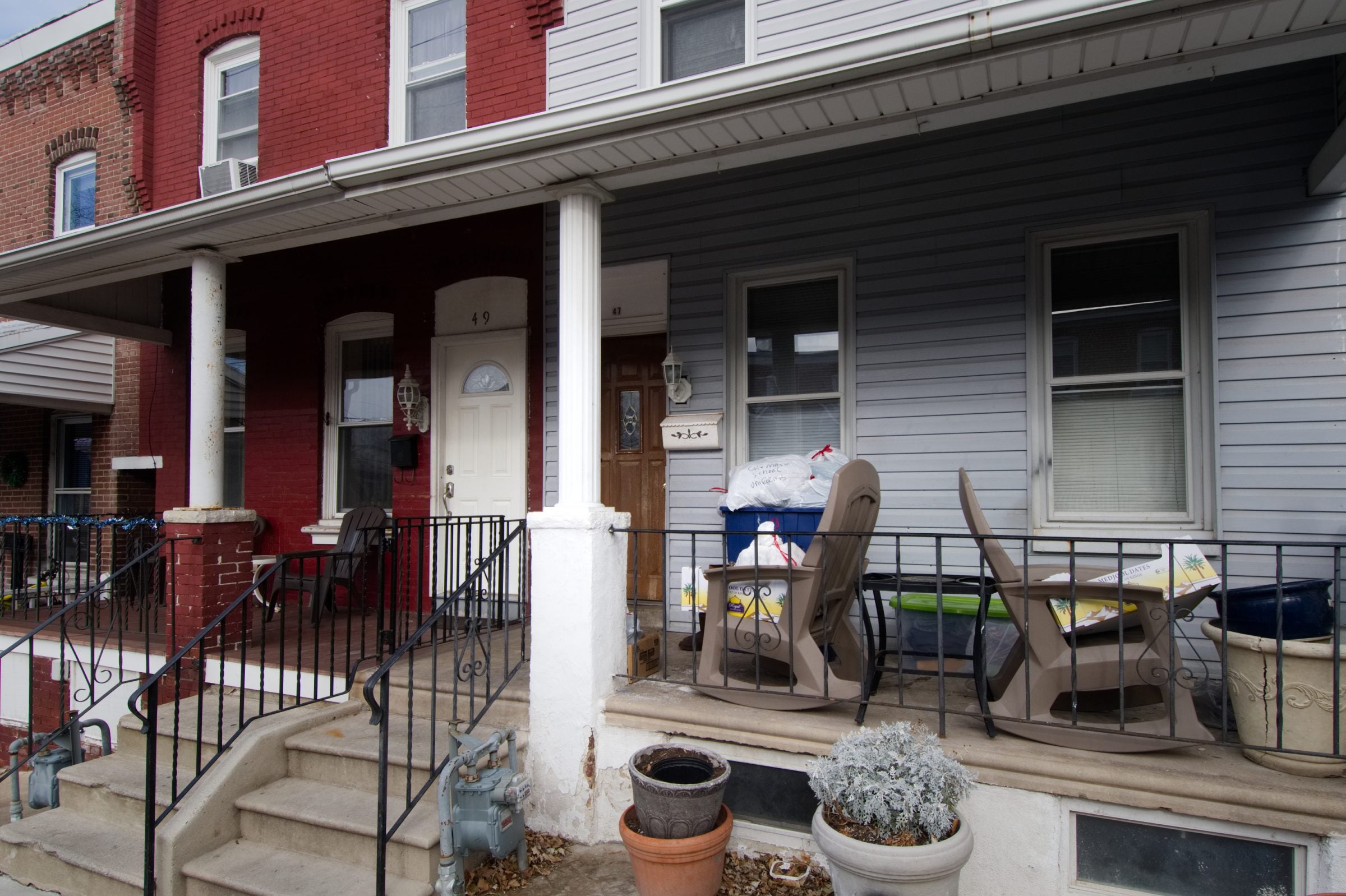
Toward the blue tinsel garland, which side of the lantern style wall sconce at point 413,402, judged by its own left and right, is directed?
right

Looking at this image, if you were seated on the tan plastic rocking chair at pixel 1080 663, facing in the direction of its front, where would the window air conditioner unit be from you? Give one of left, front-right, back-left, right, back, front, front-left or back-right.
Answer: back

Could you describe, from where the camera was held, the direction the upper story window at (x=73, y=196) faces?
facing the viewer and to the left of the viewer

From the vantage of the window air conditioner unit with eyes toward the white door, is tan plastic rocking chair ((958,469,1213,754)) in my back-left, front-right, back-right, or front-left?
front-right

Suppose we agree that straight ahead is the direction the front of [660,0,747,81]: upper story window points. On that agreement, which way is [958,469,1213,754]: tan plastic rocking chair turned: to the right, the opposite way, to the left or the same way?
to the left

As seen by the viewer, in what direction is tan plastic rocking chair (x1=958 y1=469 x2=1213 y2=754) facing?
to the viewer's right

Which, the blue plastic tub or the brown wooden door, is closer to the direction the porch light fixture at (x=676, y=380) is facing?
the blue plastic tub

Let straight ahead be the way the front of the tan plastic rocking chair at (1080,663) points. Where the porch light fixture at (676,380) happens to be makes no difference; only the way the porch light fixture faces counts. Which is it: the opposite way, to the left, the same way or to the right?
to the right

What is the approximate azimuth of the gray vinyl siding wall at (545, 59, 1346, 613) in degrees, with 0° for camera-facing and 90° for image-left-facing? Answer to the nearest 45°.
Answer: approximately 45°

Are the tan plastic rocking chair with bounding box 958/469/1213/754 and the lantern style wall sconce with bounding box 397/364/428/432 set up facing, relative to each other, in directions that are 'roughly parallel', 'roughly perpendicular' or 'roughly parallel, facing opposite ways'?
roughly perpendicular

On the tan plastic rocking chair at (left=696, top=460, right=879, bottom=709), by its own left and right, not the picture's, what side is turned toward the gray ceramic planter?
left

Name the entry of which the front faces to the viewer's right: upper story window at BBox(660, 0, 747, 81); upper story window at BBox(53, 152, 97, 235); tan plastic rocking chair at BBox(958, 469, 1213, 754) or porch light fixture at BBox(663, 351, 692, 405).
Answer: the tan plastic rocking chair

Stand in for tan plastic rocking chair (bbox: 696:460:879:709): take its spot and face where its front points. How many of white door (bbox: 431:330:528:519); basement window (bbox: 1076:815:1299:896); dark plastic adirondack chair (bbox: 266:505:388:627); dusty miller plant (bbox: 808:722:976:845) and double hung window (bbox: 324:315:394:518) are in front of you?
3

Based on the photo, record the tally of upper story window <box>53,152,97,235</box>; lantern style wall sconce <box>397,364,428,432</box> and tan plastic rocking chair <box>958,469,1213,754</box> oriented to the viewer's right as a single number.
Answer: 1

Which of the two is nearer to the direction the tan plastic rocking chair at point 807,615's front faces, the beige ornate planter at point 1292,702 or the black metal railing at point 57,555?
the black metal railing

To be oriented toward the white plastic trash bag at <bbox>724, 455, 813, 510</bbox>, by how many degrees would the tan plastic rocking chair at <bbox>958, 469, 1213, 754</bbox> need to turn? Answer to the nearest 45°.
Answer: approximately 135° to its left

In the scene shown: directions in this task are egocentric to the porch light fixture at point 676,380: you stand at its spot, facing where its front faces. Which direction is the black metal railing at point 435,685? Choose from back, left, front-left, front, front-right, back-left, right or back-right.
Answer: front
